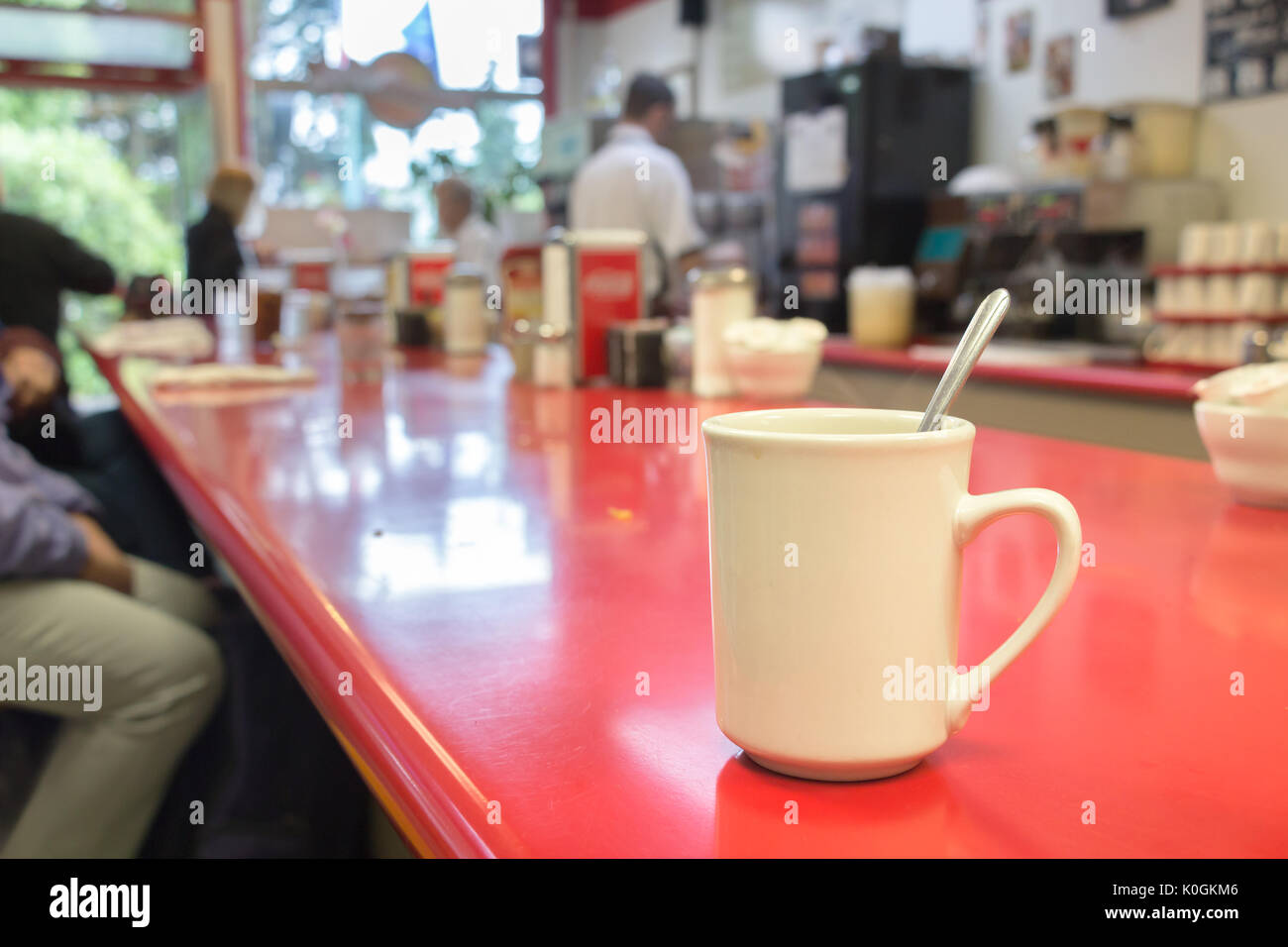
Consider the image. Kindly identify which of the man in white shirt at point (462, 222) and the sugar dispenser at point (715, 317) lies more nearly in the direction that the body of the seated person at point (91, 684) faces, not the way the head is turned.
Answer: the sugar dispenser

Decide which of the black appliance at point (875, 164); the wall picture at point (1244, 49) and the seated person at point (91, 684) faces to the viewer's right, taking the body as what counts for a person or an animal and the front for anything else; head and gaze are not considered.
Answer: the seated person

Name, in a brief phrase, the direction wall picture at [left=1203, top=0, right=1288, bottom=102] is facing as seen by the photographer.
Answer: facing the viewer and to the left of the viewer

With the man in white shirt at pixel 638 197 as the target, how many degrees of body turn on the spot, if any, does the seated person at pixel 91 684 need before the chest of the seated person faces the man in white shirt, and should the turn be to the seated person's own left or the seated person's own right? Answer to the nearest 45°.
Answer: approximately 45° to the seated person's own left

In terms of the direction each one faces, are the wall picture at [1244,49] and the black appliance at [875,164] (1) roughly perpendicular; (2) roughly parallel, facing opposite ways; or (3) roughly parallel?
roughly parallel

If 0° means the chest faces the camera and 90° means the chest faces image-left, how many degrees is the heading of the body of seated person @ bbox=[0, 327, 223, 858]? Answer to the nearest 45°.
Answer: approximately 270°

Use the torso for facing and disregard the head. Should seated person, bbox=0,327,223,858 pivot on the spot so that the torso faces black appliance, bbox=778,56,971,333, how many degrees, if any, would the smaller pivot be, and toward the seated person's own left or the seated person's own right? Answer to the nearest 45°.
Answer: approximately 45° to the seated person's own left

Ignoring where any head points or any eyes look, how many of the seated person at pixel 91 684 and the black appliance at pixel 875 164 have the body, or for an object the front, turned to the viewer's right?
1

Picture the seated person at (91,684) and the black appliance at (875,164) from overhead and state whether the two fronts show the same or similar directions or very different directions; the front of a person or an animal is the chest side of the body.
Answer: very different directions

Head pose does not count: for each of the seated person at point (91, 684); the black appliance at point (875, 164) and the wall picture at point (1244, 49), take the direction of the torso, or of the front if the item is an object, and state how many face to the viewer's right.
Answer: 1

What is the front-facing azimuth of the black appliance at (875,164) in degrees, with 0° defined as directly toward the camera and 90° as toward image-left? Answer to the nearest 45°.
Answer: approximately 45°

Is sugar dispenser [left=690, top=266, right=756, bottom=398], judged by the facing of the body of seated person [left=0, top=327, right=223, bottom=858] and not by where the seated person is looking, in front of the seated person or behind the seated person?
in front

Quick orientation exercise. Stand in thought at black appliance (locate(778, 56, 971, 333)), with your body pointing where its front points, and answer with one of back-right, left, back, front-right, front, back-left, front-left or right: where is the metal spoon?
front-left

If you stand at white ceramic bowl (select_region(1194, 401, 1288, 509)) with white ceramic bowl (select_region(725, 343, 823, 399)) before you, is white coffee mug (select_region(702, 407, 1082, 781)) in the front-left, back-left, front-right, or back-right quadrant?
back-left
